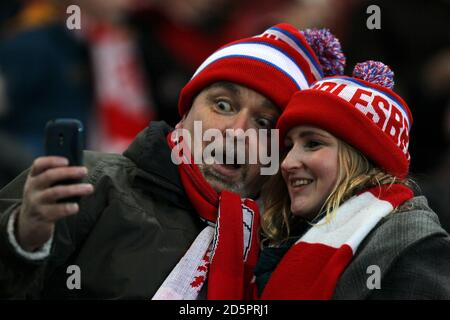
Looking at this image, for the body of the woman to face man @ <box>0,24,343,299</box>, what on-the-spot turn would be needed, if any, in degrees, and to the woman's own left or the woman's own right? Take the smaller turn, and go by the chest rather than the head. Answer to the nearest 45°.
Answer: approximately 45° to the woman's own right

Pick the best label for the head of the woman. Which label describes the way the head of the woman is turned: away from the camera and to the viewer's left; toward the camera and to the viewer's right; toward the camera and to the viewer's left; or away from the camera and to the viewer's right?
toward the camera and to the viewer's left

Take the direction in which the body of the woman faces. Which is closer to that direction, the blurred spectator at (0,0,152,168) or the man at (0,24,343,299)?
the man

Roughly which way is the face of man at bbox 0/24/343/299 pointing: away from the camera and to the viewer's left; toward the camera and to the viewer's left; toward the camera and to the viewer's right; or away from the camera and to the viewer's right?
toward the camera and to the viewer's left

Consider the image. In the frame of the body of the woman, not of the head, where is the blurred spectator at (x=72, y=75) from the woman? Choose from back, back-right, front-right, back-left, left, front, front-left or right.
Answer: right

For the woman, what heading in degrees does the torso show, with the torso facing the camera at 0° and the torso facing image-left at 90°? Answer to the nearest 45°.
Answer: approximately 45°

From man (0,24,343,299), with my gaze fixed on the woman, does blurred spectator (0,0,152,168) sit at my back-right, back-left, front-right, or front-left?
back-left

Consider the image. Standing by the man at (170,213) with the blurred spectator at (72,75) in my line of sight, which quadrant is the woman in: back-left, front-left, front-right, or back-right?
back-right
